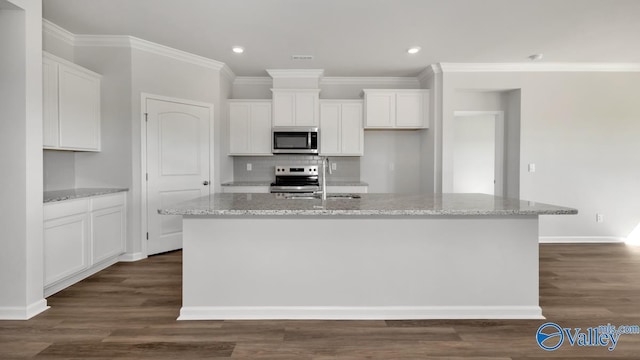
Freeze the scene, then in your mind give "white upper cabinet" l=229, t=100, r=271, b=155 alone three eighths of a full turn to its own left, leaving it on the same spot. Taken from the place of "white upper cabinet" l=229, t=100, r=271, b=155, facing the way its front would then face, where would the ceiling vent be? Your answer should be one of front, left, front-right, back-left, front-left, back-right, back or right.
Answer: right

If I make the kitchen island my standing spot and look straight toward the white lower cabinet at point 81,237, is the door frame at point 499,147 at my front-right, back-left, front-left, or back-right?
back-right

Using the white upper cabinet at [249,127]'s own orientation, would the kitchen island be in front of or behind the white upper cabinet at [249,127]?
in front

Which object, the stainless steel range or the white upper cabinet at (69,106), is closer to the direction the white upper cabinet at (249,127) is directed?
the white upper cabinet

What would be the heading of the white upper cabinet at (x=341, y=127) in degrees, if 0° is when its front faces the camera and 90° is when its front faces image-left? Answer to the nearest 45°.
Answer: approximately 0°

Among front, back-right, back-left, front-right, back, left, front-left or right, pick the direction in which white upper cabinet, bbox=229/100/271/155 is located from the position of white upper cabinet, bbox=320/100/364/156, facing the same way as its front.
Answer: right

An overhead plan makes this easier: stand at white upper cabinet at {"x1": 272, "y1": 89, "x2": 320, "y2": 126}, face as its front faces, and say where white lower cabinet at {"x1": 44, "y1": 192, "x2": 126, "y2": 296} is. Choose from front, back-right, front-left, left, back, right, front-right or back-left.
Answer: front-right

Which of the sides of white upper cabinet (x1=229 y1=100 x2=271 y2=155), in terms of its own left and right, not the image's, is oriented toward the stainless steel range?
left

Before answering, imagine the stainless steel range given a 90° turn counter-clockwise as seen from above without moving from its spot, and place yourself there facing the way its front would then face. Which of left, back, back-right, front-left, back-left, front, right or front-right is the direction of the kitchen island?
right

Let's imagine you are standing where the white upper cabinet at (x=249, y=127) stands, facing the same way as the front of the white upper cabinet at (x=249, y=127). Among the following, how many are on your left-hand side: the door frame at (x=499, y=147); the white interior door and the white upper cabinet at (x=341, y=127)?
2

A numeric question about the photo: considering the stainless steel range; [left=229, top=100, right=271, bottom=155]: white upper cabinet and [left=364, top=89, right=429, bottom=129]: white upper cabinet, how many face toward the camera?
3

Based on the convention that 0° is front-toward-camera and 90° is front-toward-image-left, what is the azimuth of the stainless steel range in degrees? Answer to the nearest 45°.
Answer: approximately 0°

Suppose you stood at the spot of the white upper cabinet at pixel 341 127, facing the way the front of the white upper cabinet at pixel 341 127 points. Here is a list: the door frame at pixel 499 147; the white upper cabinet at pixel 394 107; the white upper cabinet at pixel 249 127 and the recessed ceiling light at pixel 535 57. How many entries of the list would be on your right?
1

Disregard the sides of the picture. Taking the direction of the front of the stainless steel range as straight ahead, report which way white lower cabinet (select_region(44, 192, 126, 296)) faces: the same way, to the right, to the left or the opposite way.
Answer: to the left

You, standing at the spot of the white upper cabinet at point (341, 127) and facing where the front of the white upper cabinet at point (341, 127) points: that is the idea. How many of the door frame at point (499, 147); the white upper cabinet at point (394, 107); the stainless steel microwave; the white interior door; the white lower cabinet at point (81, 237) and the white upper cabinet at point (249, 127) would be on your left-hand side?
2
